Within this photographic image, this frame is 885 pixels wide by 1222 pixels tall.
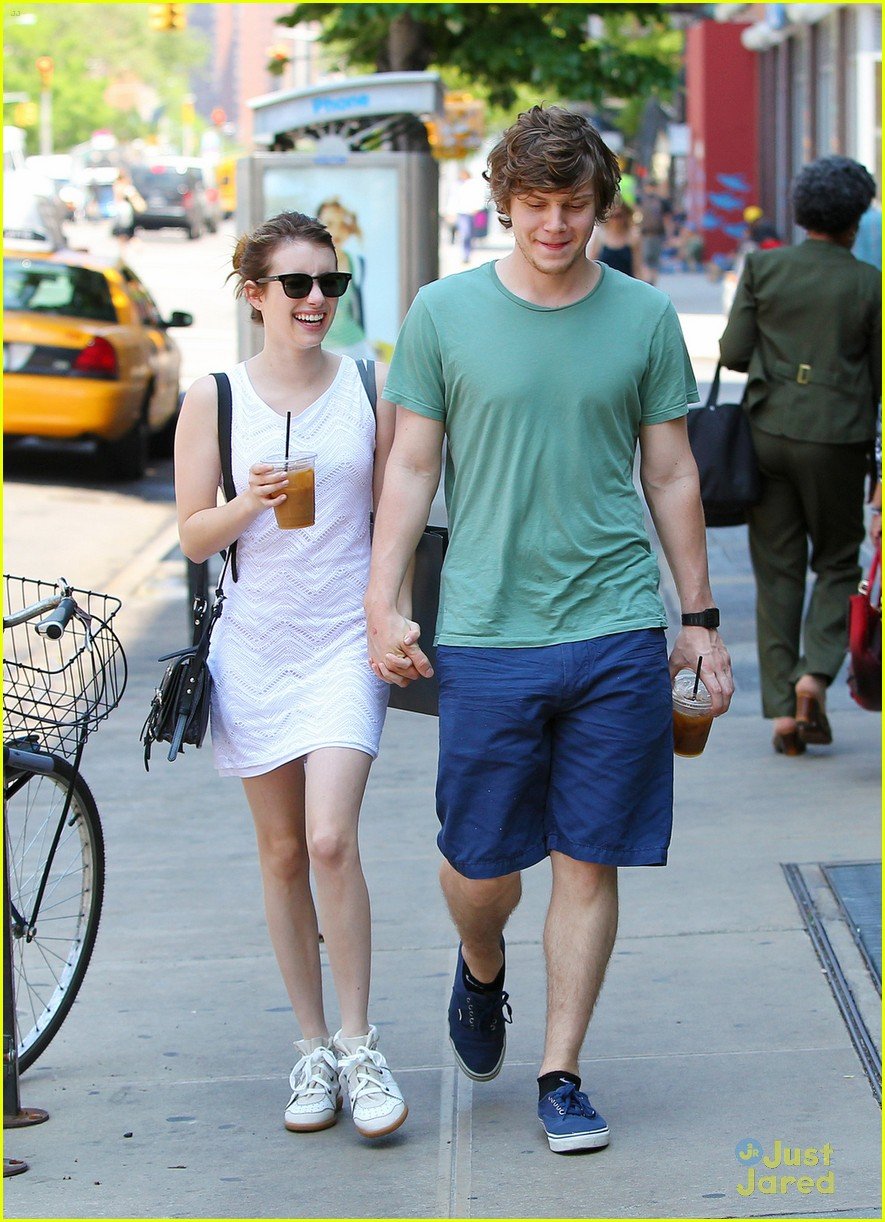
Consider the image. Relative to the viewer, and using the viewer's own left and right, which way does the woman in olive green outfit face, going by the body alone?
facing away from the viewer

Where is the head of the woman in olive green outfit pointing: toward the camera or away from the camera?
away from the camera

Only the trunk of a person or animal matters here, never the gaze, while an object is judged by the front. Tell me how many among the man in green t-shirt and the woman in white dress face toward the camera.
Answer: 2

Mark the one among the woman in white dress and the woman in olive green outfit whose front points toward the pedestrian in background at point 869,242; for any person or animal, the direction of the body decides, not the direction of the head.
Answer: the woman in olive green outfit

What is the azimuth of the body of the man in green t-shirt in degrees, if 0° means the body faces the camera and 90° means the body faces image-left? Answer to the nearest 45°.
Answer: approximately 0°

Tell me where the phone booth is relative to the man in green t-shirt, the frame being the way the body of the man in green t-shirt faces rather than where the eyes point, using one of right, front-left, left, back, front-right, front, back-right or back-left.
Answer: back

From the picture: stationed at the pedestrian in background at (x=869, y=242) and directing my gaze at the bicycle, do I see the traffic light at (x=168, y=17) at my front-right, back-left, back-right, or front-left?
back-right

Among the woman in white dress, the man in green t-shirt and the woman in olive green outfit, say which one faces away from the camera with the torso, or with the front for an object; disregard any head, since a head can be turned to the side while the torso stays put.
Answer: the woman in olive green outfit

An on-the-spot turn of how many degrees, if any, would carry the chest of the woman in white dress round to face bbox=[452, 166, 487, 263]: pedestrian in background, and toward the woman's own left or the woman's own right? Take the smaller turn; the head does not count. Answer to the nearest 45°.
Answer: approximately 180°
